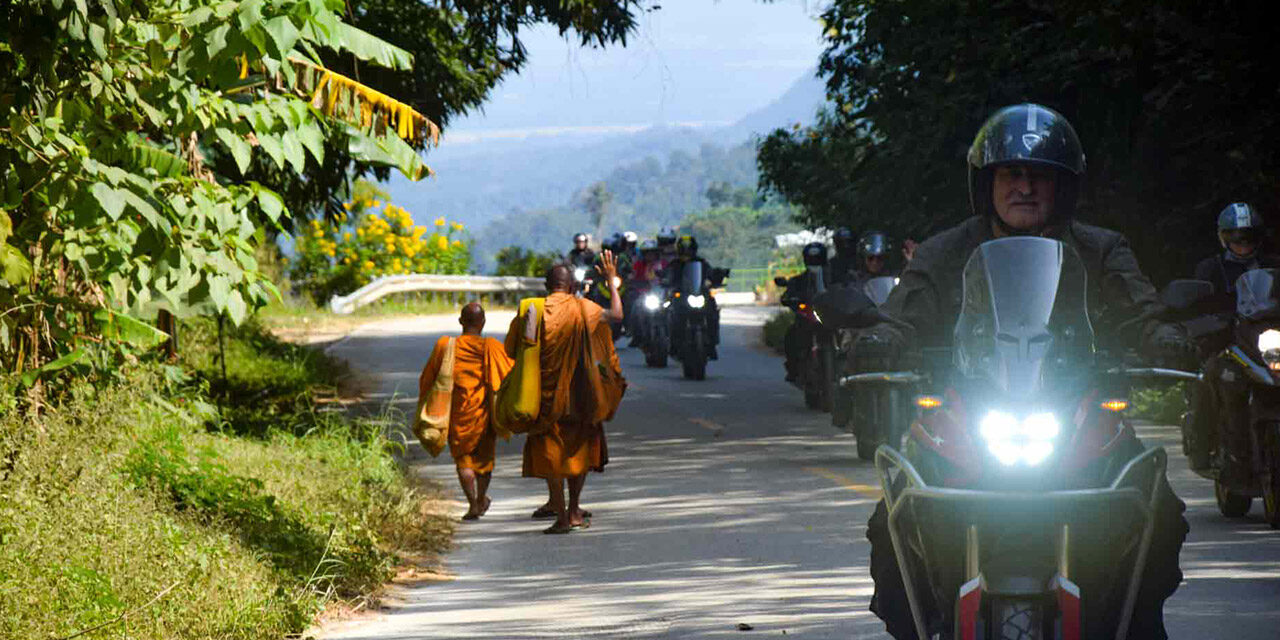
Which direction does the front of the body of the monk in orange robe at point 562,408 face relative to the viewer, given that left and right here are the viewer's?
facing away from the viewer

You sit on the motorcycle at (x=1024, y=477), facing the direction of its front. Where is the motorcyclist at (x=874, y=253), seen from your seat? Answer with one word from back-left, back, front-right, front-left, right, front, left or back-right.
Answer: back

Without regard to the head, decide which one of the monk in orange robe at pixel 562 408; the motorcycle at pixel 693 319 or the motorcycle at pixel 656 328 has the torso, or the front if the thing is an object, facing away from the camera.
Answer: the monk in orange robe

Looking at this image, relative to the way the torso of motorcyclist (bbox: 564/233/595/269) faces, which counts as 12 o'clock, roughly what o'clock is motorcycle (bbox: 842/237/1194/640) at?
The motorcycle is roughly at 12 o'clock from the motorcyclist.

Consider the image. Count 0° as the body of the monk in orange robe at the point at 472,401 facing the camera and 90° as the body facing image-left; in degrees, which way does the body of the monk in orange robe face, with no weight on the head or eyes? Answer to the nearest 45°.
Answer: approximately 180°

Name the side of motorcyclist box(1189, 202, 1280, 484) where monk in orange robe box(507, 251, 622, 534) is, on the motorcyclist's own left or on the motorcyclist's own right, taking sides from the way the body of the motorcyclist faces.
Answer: on the motorcyclist's own right
